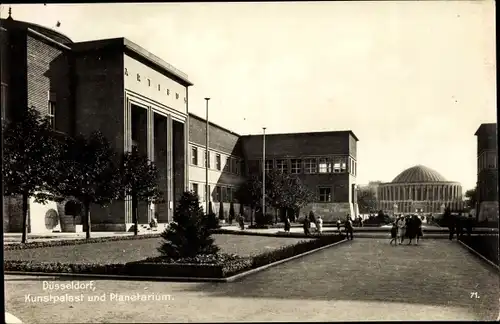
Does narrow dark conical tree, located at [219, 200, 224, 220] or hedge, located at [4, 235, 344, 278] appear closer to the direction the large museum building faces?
the hedge

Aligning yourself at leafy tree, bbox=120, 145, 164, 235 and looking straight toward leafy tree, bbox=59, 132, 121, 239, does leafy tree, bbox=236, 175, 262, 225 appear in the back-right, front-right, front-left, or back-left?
back-right

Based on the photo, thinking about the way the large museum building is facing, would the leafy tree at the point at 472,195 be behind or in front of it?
in front

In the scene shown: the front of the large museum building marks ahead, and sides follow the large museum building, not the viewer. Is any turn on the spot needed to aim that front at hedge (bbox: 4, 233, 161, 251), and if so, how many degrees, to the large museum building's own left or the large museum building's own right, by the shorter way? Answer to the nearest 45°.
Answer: approximately 45° to the large museum building's own right

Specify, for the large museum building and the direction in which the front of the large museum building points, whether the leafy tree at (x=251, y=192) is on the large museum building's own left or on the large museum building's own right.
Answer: on the large museum building's own left

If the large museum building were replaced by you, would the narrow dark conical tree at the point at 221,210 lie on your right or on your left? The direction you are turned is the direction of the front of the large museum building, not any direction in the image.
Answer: on your left

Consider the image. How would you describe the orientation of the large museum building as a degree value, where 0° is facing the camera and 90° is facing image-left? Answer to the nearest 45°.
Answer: approximately 315°
